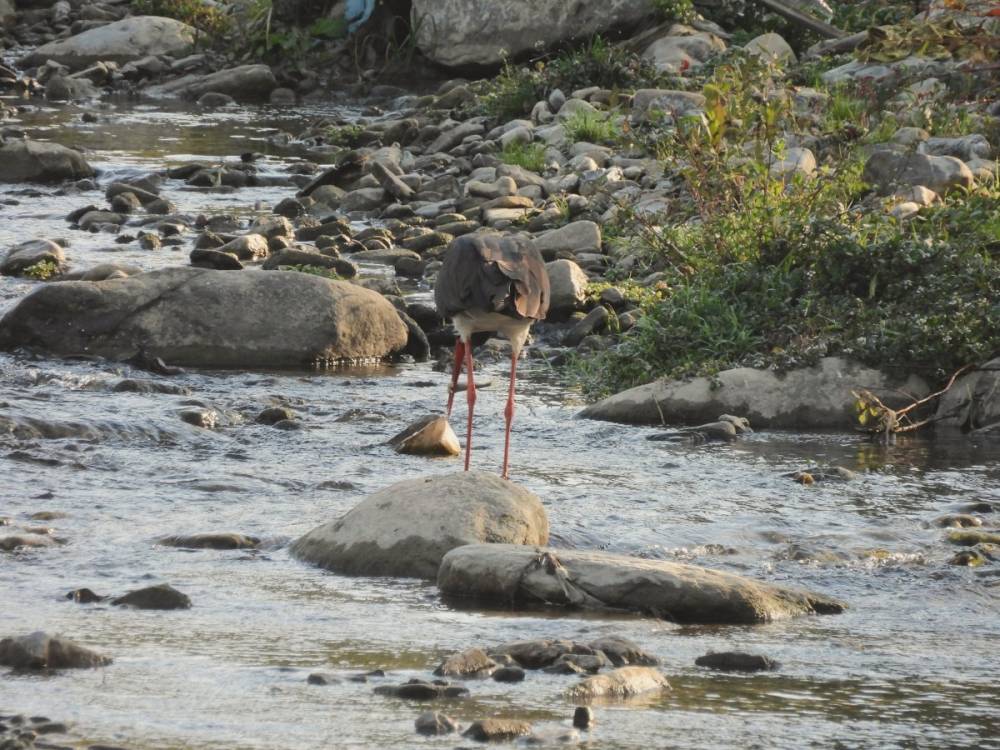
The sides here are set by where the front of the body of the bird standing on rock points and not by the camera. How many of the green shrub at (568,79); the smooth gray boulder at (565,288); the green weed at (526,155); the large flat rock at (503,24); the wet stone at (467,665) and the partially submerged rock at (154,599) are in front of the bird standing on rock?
4

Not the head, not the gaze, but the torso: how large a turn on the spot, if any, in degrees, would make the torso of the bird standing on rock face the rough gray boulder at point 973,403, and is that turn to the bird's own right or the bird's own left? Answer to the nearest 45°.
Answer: approximately 45° to the bird's own right

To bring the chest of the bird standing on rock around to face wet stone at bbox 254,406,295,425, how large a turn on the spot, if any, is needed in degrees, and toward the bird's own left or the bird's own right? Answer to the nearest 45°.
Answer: approximately 45° to the bird's own left

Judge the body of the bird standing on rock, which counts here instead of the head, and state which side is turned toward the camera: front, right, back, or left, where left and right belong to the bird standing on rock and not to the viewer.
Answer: back

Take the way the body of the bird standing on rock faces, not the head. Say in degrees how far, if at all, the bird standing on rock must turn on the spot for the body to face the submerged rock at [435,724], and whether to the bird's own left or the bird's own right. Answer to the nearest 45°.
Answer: approximately 180°

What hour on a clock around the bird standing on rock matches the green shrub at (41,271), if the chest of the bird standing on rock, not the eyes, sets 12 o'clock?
The green shrub is roughly at 11 o'clock from the bird standing on rock.

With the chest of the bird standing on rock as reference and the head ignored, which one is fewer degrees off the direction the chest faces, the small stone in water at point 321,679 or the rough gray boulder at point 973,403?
the rough gray boulder

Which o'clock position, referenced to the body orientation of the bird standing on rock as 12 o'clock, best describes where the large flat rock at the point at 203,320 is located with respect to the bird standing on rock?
The large flat rock is roughly at 11 o'clock from the bird standing on rock.

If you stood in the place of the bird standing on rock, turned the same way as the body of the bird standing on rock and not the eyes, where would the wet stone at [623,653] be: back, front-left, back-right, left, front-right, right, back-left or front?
back

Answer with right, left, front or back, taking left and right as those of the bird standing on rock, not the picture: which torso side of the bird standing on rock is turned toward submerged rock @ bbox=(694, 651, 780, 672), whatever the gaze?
back

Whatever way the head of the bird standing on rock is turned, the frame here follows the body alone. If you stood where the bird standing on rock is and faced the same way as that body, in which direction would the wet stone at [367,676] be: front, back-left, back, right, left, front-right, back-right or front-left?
back

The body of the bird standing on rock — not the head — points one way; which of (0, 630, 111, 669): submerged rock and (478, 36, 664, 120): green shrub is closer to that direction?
the green shrub

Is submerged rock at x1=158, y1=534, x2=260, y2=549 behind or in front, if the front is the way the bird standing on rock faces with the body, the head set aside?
behind

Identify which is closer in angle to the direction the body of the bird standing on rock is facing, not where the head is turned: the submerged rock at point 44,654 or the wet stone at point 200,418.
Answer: the wet stone

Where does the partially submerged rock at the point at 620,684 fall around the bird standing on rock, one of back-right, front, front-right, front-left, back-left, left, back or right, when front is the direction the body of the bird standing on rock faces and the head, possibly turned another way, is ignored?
back

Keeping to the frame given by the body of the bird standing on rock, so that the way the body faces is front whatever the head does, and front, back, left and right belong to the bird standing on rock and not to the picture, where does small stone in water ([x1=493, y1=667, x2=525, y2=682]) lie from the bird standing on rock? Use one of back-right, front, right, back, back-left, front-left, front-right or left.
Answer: back
